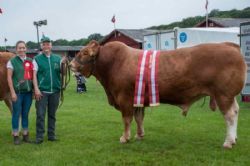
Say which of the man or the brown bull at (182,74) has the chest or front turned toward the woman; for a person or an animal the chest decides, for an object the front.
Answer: the brown bull

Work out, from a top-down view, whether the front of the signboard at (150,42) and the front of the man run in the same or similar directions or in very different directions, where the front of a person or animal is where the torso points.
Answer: same or similar directions

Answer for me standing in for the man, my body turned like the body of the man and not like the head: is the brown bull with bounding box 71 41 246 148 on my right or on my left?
on my left

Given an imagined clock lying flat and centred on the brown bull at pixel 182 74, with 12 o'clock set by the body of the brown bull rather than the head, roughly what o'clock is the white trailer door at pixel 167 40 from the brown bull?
The white trailer door is roughly at 3 o'clock from the brown bull.

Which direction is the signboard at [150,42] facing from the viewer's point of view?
toward the camera

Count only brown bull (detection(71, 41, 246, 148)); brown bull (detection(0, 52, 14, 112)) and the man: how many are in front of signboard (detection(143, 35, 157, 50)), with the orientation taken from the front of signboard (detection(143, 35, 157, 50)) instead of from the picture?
3

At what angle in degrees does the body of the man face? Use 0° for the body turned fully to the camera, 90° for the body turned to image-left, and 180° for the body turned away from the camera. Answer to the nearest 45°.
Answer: approximately 0°

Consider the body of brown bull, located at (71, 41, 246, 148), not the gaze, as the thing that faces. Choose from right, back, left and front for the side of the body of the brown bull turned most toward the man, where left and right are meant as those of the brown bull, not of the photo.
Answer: front

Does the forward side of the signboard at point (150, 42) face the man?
yes

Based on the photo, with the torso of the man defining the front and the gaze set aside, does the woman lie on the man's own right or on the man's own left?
on the man's own right

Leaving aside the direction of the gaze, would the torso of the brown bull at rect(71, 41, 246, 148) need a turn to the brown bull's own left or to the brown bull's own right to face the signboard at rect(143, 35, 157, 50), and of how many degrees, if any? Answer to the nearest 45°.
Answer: approximately 90° to the brown bull's own right

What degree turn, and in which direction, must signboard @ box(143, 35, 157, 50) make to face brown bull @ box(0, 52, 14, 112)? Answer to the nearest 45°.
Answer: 0° — it already faces it

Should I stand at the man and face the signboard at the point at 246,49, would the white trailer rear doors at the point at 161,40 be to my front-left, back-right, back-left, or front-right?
front-left

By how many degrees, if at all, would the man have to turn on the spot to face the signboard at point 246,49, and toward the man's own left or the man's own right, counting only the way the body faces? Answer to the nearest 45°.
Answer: approximately 135° to the man's own left

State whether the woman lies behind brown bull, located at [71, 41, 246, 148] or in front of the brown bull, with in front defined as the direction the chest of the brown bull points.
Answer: in front

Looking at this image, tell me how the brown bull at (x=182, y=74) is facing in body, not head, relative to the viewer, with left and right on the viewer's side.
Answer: facing to the left of the viewer
